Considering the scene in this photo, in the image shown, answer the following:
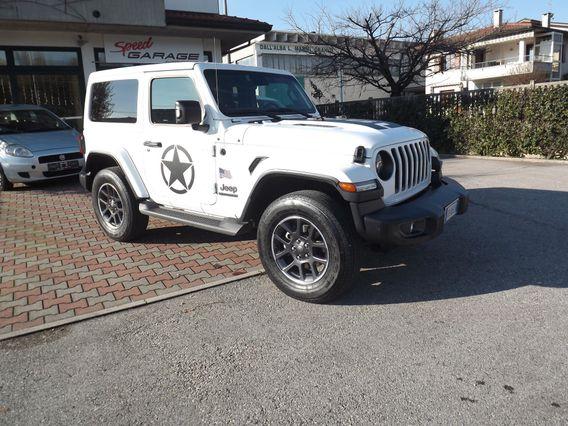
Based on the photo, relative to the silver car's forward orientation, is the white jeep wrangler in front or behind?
in front

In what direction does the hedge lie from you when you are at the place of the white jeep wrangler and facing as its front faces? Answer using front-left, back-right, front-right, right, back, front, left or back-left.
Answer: left

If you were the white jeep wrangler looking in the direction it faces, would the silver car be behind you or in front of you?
behind

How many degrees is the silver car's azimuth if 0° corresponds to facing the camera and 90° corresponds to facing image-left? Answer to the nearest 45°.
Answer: approximately 315°

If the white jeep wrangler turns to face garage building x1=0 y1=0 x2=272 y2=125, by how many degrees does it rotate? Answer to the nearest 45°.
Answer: approximately 180°

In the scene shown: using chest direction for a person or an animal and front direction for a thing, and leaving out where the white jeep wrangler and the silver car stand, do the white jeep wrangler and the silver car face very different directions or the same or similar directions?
same or similar directions

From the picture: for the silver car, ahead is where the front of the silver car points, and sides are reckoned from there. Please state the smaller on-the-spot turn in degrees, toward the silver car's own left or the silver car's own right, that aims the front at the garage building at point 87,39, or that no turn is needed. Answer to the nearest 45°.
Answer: approximately 135° to the silver car's own left

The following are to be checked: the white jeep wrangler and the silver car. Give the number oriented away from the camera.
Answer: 0

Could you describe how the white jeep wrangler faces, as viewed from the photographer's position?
facing the viewer and to the right of the viewer

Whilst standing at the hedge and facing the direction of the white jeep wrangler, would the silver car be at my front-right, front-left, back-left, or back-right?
front-right

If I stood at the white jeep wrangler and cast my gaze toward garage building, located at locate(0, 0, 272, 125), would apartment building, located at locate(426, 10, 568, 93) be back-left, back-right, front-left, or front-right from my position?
front-right
